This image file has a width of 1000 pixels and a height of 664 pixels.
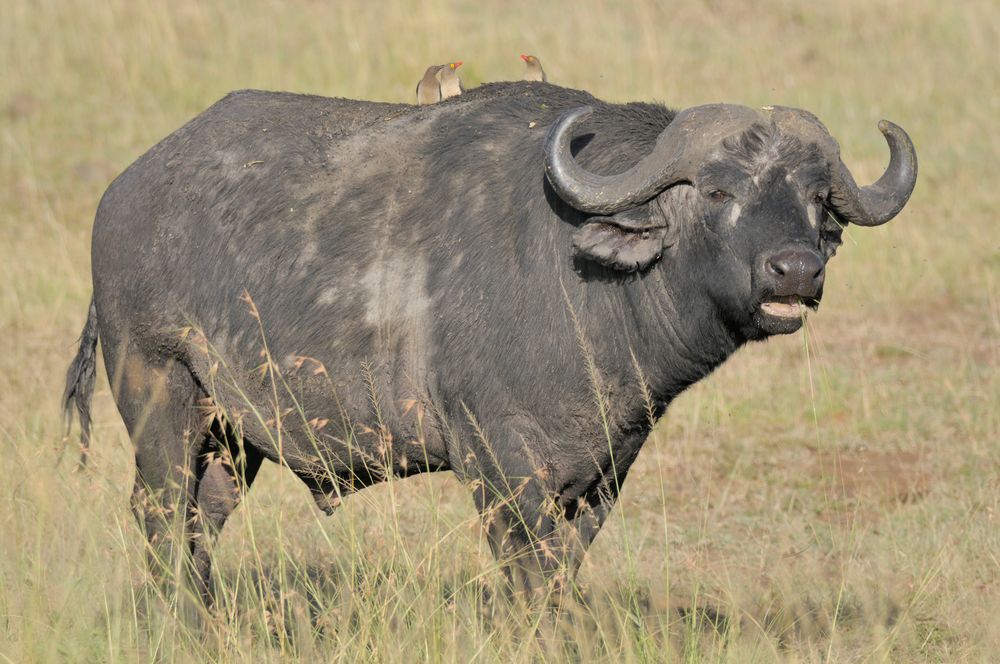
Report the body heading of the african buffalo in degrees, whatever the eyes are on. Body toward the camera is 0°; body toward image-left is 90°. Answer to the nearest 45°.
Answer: approximately 315°
